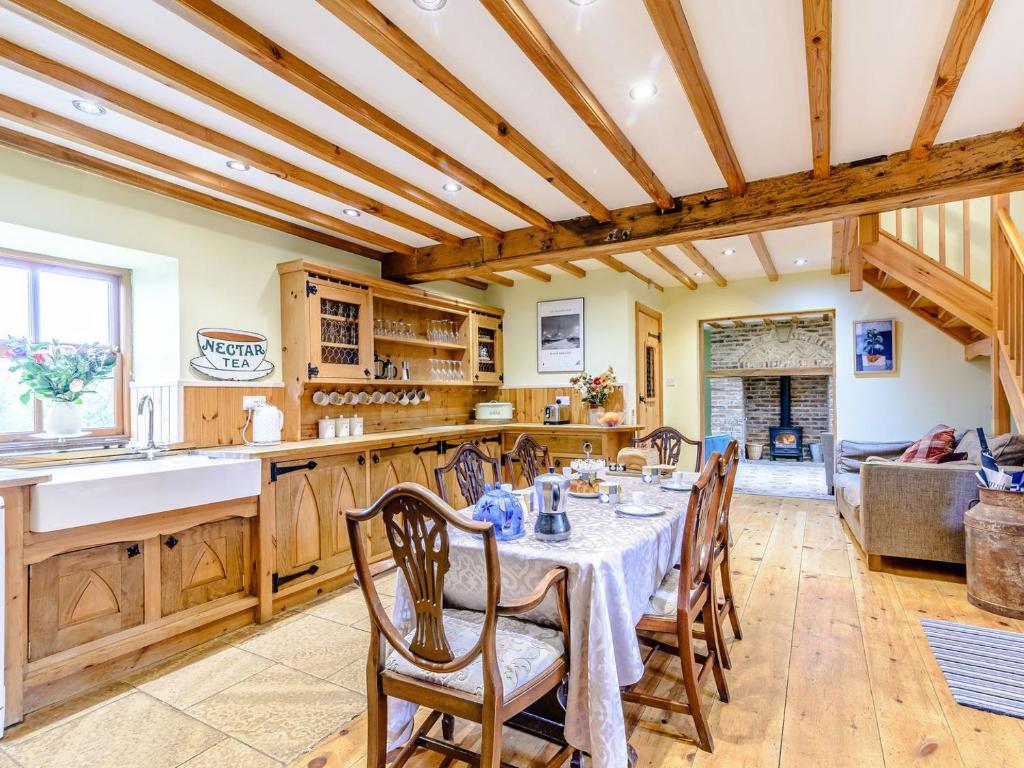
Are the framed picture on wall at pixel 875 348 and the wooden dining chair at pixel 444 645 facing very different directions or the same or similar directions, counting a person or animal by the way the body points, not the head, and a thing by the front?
very different directions

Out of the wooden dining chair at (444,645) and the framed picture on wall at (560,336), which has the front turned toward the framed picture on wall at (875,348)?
the wooden dining chair

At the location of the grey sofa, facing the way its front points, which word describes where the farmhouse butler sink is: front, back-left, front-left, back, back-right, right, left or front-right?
front-left

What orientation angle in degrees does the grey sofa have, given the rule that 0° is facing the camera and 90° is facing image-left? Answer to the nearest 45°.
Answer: approximately 90°

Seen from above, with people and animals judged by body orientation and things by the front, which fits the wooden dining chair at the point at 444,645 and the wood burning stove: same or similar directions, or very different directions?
very different directions

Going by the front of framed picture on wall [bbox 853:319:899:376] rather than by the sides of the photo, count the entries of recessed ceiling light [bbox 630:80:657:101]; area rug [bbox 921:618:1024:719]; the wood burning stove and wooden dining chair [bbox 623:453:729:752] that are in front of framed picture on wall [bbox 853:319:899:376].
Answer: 3

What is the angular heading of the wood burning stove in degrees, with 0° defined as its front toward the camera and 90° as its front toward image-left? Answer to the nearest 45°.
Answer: approximately 0°

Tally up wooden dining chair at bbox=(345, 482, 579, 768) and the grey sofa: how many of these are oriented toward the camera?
0

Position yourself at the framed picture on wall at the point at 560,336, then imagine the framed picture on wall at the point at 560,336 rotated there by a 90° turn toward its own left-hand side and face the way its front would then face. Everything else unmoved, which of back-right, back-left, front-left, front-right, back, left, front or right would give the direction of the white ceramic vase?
back-right

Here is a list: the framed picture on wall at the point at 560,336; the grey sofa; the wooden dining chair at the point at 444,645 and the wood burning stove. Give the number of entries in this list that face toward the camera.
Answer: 2

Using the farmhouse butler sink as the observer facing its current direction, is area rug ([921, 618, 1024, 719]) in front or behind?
in front

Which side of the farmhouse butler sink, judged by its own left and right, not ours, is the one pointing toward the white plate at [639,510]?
front
